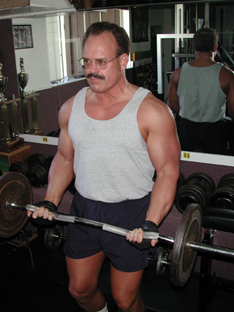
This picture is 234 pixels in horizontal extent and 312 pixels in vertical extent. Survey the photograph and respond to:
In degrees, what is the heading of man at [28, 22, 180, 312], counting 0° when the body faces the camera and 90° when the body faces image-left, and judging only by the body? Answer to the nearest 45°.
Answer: approximately 45°

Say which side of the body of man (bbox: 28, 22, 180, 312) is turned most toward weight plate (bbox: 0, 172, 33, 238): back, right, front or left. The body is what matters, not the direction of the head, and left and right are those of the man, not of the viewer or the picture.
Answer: right

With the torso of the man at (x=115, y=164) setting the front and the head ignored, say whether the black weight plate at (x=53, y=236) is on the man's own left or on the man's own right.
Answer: on the man's own right

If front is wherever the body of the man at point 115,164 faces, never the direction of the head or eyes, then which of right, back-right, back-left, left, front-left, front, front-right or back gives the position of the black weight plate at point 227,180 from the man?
back

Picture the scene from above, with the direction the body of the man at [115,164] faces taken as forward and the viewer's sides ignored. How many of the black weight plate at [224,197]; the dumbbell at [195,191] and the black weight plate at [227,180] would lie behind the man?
3

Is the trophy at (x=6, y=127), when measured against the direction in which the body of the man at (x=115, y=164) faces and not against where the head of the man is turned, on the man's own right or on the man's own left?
on the man's own right

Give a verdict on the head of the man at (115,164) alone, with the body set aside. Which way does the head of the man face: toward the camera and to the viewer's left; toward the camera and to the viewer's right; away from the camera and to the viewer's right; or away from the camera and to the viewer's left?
toward the camera and to the viewer's left

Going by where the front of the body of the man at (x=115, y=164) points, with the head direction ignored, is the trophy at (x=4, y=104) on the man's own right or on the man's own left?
on the man's own right

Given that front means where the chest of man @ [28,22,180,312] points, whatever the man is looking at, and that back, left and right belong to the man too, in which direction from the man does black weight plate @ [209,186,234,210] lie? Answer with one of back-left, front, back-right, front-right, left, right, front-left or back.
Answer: back
